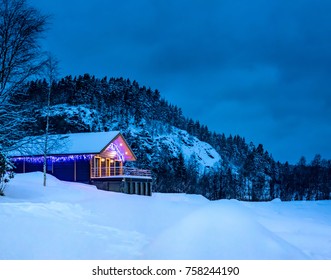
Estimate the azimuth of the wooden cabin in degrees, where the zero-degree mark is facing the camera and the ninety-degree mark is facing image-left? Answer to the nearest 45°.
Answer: approximately 315°
